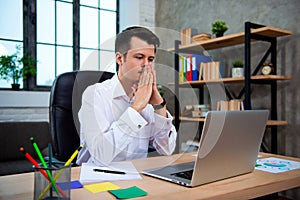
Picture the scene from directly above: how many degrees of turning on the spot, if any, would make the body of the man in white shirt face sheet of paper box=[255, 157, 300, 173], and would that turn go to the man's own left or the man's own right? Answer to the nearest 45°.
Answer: approximately 45° to the man's own left

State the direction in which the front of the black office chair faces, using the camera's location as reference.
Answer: facing the viewer and to the right of the viewer

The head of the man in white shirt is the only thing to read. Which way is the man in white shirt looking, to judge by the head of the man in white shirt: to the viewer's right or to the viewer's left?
to the viewer's right

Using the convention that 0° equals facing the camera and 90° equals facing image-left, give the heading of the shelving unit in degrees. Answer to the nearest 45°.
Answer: approximately 45°

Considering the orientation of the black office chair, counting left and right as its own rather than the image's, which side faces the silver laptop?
front

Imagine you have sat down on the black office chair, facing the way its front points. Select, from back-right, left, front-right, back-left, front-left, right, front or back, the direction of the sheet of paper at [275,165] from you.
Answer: front

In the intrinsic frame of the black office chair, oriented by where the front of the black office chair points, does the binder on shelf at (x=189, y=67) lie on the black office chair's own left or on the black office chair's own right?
on the black office chair's own left

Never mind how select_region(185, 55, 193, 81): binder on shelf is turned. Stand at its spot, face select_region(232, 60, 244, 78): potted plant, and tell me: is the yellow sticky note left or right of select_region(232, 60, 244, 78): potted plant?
right

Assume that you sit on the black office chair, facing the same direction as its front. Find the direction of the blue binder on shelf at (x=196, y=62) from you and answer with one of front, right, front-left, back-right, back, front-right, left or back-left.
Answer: left

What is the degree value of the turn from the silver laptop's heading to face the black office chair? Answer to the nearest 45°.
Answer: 0° — it already faces it

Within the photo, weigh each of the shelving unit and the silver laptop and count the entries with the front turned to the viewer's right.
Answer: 0

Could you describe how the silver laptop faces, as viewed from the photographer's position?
facing away from the viewer and to the left of the viewer

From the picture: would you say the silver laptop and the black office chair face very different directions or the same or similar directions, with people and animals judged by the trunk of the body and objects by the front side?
very different directions

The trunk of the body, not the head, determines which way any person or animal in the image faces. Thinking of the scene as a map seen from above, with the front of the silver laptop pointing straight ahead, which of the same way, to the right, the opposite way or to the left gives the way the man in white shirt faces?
the opposite way

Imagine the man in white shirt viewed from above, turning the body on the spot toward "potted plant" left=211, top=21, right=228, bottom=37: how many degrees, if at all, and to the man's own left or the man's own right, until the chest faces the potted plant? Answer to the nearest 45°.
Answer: approximately 90° to the man's own left

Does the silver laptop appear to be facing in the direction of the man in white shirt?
yes
